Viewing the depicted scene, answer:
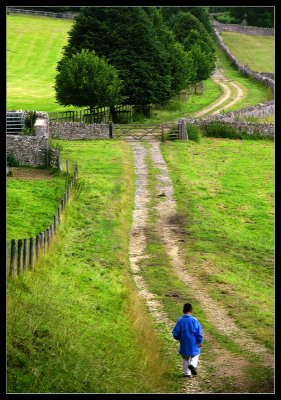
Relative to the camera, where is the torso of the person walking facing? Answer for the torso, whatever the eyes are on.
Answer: away from the camera

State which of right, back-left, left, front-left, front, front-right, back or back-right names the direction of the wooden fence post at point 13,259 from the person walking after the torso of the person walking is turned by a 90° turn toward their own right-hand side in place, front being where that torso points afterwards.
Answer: back-left

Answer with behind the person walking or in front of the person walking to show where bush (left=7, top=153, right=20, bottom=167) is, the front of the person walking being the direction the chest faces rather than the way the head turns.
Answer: in front

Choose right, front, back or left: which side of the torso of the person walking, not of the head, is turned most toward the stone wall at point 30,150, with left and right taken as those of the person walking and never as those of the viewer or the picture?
front
